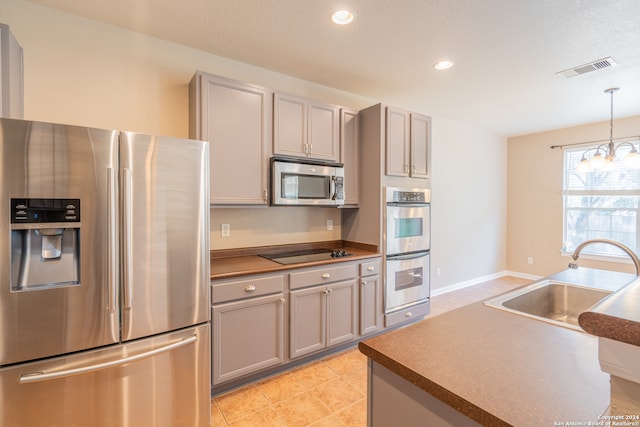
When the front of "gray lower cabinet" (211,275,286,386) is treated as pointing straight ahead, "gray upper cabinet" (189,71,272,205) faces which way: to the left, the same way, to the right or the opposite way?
the same way

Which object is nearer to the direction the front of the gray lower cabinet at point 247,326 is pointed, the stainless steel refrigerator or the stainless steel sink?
the stainless steel sink

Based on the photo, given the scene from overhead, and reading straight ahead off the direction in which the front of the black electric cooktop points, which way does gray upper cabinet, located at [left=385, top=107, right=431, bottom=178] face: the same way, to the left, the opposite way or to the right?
the same way

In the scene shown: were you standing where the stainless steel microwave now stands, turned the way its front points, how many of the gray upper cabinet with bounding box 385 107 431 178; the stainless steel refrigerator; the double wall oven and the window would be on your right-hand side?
1

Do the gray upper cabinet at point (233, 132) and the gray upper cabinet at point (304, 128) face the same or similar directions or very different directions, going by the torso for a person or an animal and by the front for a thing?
same or similar directions

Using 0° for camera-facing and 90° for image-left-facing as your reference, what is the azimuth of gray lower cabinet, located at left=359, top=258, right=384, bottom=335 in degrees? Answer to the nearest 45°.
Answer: approximately 315°

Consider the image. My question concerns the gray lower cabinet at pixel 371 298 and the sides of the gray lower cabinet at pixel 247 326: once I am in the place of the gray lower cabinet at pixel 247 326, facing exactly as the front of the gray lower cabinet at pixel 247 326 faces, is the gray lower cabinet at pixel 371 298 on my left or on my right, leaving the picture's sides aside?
on my left

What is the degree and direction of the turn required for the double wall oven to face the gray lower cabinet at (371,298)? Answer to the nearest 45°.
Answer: approximately 90° to its right

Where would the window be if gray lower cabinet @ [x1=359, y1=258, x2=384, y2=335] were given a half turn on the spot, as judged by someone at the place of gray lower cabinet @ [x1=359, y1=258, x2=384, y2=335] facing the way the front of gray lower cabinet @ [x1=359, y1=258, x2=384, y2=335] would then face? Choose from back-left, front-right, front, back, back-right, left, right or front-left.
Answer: right

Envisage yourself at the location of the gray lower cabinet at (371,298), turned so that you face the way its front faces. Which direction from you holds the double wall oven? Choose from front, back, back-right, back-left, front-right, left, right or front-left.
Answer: left

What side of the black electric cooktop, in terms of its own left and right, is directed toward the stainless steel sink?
front

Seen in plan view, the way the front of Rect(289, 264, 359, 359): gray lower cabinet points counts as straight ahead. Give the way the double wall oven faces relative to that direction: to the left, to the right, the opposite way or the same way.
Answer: the same way

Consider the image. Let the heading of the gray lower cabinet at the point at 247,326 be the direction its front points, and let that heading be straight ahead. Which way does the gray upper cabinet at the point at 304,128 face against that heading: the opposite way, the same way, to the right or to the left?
the same way

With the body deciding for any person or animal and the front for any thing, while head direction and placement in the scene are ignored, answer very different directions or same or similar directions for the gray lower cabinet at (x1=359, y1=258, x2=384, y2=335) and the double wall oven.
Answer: same or similar directions

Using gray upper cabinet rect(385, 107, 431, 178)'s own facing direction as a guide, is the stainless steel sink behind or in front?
in front
